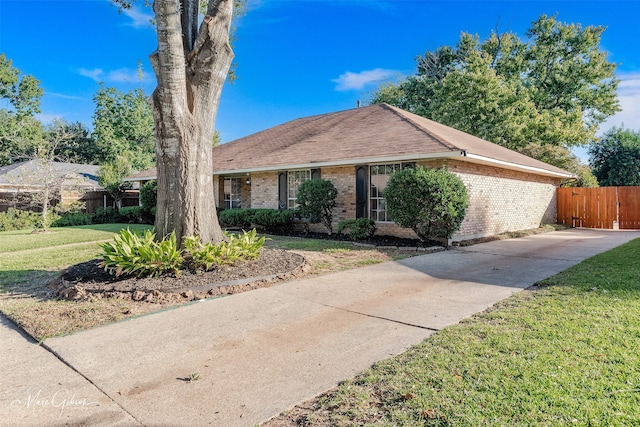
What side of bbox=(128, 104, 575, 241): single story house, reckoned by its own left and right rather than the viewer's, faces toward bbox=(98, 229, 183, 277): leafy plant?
front

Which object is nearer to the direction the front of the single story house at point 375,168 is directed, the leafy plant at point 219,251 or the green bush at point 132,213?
the leafy plant

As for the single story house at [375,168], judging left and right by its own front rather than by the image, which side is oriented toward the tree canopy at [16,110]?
right

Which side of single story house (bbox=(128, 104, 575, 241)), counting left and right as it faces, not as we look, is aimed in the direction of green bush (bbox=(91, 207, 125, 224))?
right

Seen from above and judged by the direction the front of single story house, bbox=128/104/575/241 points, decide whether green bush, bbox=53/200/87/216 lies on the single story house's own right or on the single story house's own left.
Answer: on the single story house's own right

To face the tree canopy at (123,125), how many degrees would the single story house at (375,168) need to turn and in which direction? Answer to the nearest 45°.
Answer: approximately 90° to its right

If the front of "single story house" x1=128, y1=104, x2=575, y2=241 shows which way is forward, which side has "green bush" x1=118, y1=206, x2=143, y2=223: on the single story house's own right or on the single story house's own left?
on the single story house's own right

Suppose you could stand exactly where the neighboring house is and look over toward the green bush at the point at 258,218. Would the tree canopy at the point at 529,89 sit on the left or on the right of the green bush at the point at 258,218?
left

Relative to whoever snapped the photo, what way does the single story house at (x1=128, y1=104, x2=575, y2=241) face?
facing the viewer and to the left of the viewer

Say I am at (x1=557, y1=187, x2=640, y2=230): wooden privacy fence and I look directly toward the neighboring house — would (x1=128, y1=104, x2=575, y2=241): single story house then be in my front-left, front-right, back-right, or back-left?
front-left

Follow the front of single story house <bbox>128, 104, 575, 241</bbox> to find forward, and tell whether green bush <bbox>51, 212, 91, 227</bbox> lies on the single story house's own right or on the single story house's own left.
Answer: on the single story house's own right

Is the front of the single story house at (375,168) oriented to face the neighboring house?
no

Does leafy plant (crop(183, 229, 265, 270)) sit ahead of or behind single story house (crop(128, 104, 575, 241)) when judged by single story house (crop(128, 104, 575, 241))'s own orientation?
ahead
